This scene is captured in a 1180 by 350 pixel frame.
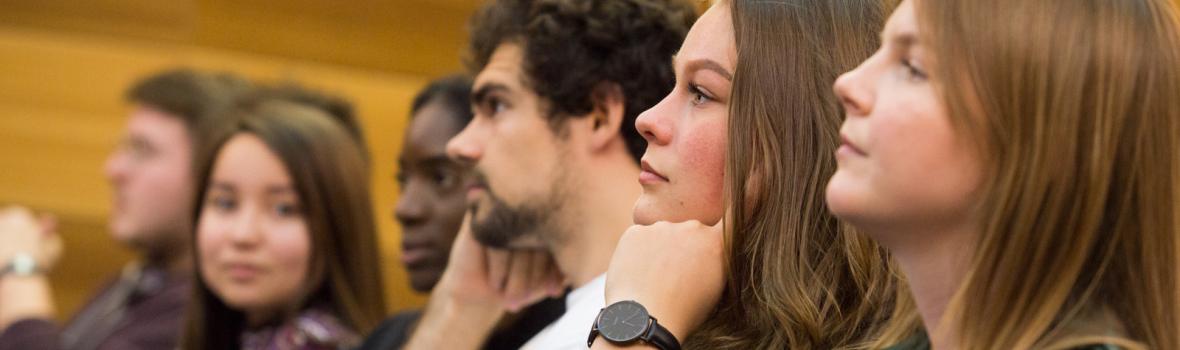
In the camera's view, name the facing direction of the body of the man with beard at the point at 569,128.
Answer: to the viewer's left

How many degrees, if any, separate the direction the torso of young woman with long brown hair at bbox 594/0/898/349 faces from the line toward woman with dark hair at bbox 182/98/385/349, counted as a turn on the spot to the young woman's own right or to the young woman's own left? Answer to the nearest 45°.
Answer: approximately 45° to the young woman's own right

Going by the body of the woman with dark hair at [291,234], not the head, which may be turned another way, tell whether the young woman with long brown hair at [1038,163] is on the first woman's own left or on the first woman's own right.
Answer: on the first woman's own left

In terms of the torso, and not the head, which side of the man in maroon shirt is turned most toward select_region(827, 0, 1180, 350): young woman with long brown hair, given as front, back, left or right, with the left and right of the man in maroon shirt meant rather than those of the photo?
left

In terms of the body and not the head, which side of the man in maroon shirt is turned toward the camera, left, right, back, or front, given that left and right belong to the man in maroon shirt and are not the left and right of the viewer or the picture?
left
